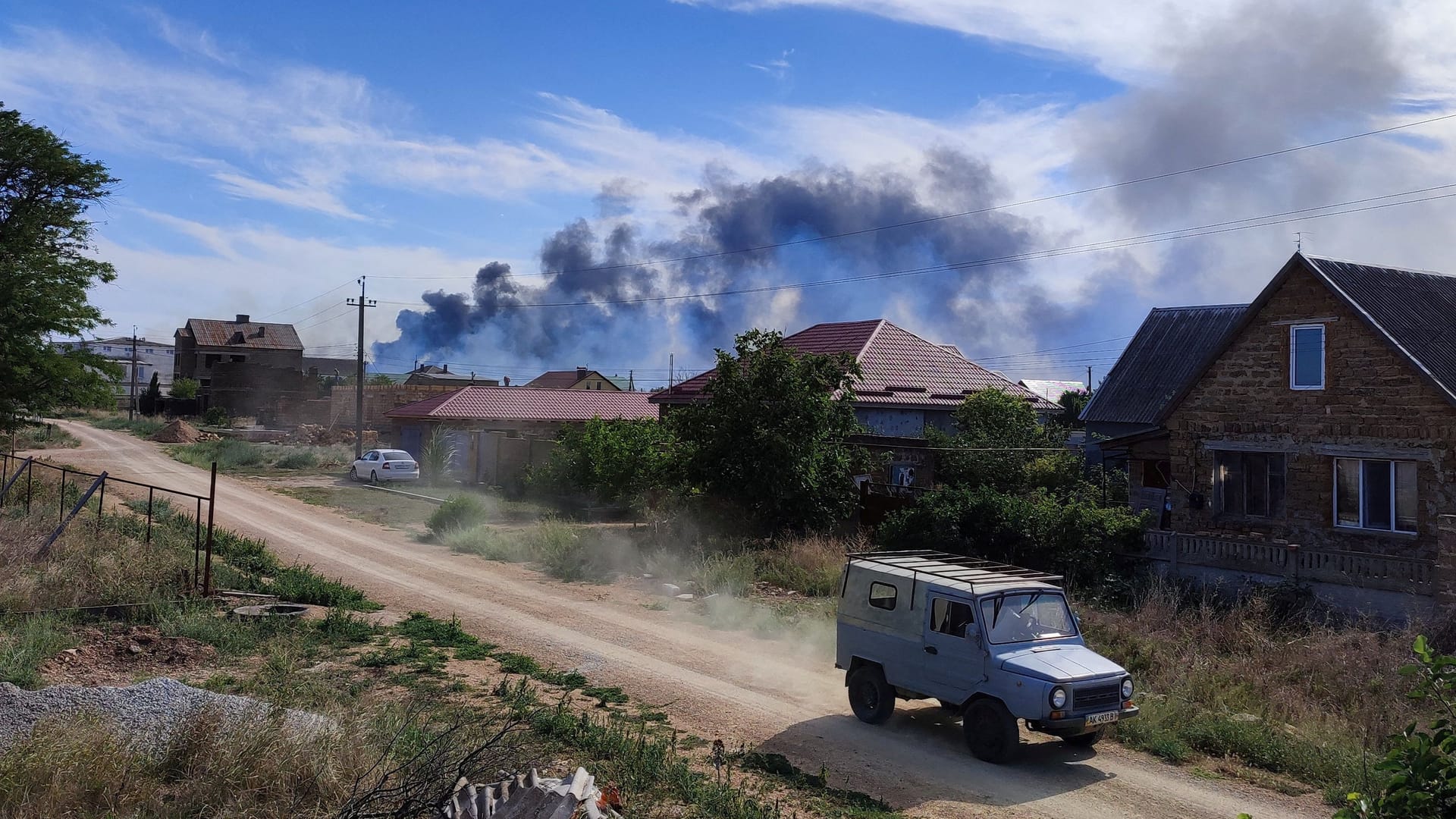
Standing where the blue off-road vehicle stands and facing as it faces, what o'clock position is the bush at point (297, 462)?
The bush is roughly at 6 o'clock from the blue off-road vehicle.

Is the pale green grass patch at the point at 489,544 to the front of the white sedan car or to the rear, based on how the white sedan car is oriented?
to the rear

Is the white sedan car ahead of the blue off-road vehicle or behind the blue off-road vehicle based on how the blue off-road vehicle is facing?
behind

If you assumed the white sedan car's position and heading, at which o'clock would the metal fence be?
The metal fence is roughly at 8 o'clock from the white sedan car.

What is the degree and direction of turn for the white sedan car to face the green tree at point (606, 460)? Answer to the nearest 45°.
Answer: approximately 180°

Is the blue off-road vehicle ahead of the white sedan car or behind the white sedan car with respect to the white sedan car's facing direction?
behind

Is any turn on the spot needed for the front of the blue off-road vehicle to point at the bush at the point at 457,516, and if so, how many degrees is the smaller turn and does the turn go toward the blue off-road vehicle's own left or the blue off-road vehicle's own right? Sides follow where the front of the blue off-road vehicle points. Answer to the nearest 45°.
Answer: approximately 180°

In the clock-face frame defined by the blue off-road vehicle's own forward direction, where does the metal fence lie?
The metal fence is roughly at 5 o'clock from the blue off-road vehicle.

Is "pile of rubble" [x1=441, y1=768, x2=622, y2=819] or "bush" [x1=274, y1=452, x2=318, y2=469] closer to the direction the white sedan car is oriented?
the bush

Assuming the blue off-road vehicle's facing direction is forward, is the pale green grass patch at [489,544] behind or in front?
behind

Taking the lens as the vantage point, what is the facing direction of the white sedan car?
facing away from the viewer and to the left of the viewer

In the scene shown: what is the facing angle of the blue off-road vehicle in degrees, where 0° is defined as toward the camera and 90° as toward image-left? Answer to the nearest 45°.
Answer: approximately 315°

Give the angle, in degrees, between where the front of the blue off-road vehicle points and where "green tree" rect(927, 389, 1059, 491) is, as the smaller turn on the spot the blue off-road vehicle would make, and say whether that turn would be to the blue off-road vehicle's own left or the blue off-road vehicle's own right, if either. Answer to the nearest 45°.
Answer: approximately 135° to the blue off-road vehicle's own left

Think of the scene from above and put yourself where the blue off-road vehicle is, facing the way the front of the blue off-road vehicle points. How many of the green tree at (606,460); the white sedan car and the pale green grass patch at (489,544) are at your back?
3

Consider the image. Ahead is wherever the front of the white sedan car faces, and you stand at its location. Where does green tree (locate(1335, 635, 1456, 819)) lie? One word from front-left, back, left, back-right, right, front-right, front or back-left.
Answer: back-left
